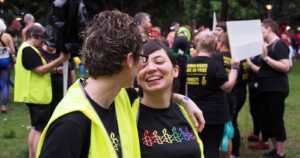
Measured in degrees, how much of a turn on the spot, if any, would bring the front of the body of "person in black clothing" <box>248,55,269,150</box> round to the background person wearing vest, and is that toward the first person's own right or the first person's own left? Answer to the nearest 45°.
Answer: approximately 45° to the first person's own left

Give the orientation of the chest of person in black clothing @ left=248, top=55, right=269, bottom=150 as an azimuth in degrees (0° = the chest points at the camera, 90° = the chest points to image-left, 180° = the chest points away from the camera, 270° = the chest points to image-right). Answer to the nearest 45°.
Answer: approximately 90°

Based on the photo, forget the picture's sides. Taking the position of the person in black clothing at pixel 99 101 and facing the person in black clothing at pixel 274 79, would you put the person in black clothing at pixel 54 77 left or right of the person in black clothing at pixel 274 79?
left

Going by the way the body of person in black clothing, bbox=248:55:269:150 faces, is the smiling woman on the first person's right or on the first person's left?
on the first person's left
